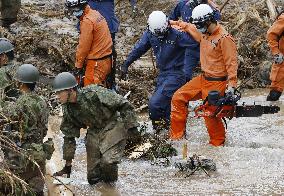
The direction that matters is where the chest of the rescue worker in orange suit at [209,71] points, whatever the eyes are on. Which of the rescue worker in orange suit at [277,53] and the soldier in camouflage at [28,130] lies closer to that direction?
the soldier in camouflage

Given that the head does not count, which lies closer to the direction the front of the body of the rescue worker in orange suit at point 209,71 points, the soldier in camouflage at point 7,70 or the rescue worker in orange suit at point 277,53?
the soldier in camouflage

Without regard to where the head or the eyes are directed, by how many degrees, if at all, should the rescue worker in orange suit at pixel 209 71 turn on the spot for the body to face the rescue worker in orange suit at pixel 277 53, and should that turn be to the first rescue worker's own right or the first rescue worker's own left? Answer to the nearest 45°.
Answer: approximately 180°

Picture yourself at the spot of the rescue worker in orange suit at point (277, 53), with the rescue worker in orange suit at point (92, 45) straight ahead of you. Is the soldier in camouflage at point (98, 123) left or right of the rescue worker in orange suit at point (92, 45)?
left

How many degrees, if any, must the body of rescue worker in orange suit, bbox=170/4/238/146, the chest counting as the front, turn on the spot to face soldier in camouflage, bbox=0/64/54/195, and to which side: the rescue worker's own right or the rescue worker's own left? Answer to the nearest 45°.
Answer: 0° — they already face them

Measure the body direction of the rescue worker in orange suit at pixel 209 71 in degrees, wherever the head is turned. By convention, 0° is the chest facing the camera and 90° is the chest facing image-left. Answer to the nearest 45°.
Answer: approximately 45°

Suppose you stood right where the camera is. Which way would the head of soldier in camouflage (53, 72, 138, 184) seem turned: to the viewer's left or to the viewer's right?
to the viewer's left
